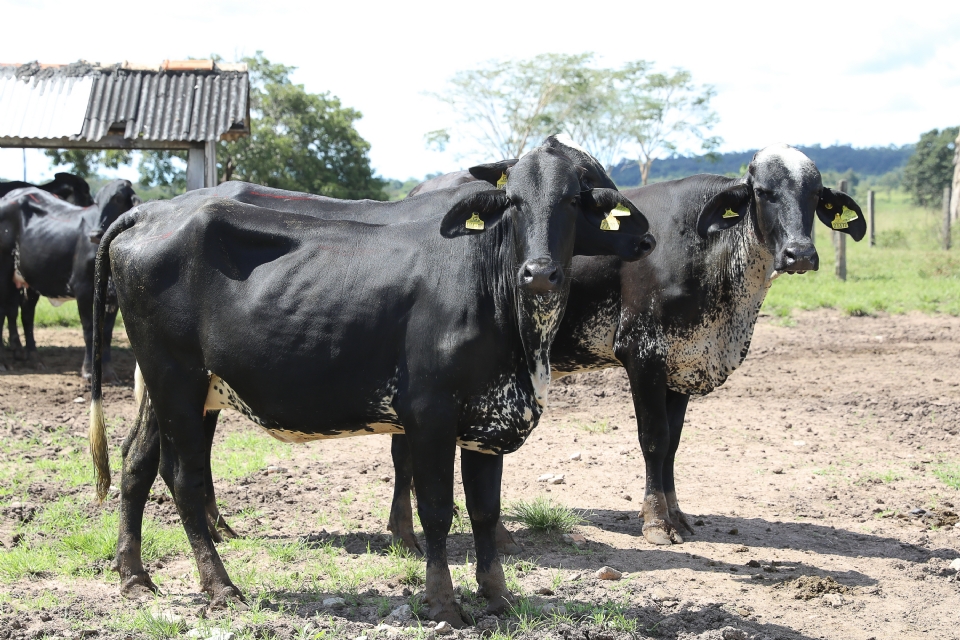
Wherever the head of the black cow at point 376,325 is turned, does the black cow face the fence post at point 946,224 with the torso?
no

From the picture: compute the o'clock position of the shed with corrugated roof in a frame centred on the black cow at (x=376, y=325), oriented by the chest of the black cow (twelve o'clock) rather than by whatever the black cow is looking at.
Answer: The shed with corrugated roof is roughly at 7 o'clock from the black cow.

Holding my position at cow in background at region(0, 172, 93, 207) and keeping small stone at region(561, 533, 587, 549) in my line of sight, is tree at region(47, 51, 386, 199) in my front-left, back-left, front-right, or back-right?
back-left

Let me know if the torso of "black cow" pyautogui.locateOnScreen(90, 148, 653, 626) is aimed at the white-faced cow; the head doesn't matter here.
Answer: no

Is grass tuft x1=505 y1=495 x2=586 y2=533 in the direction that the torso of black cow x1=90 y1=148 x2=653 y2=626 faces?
no

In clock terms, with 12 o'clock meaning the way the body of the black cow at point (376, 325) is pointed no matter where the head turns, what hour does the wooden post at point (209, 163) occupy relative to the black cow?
The wooden post is roughly at 7 o'clock from the black cow.

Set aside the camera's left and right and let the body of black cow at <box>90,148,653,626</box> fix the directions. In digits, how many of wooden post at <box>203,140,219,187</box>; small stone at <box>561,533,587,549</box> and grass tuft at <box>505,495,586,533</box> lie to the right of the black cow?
0
